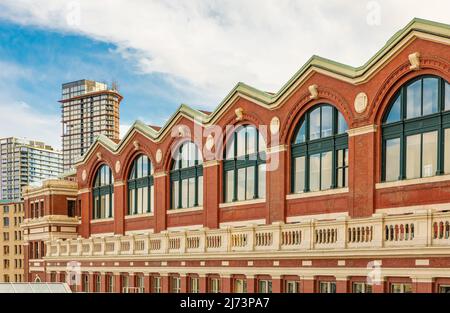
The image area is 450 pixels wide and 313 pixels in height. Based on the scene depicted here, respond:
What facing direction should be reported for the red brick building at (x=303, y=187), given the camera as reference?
facing the viewer and to the left of the viewer
